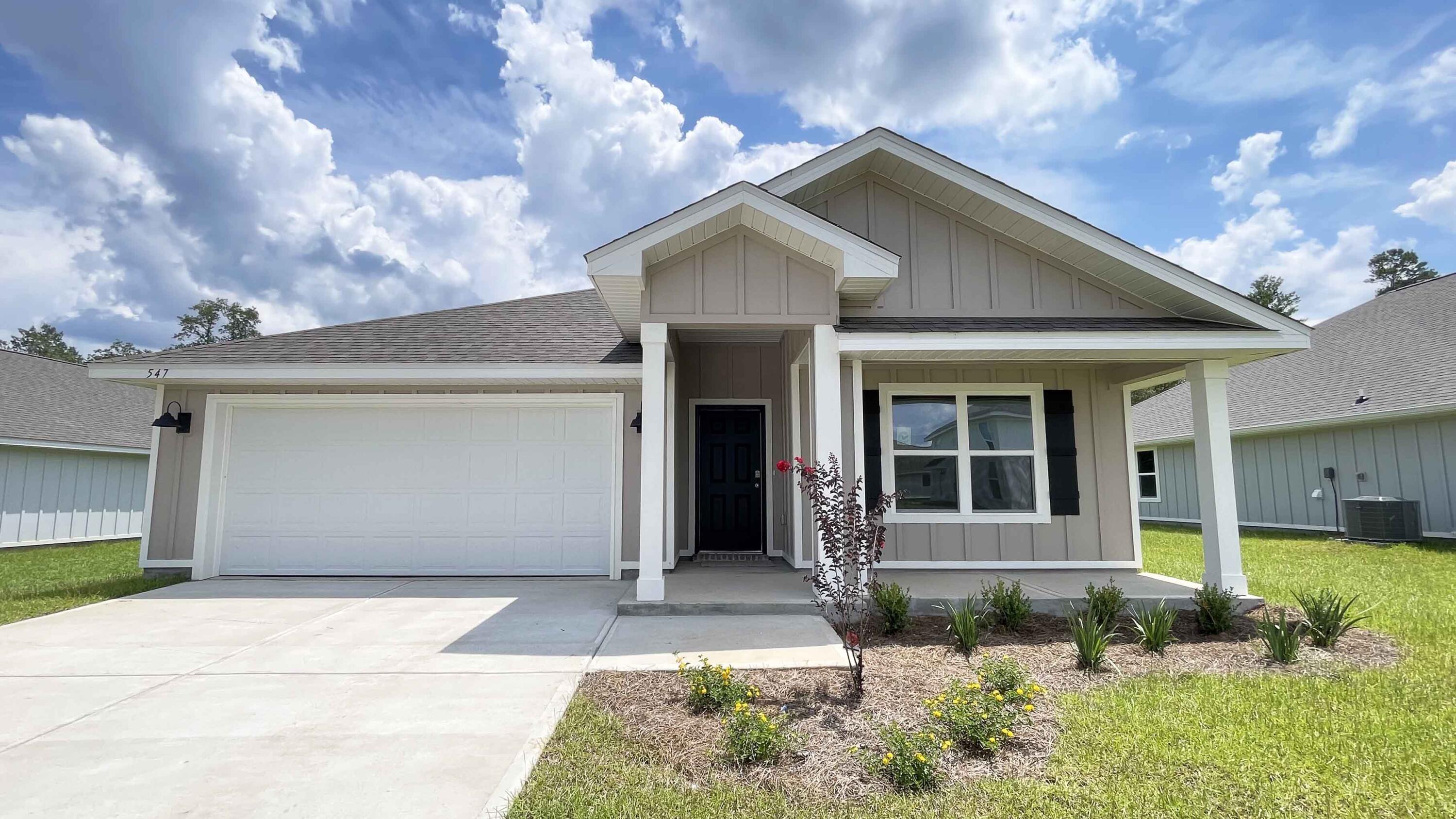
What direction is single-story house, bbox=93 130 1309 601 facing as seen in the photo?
toward the camera

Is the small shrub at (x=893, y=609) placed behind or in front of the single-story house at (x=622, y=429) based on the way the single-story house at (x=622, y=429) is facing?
in front

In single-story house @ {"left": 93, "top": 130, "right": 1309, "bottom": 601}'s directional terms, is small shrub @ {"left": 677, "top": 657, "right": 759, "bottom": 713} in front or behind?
in front

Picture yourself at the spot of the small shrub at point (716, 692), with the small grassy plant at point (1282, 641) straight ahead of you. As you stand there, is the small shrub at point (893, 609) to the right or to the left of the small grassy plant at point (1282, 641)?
left

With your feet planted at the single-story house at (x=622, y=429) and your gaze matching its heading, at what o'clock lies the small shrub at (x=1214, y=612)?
The small shrub is roughly at 10 o'clock from the single-story house.

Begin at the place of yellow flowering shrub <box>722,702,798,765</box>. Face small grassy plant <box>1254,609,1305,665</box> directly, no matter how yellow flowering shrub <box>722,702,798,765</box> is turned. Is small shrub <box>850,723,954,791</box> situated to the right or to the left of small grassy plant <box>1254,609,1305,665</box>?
right

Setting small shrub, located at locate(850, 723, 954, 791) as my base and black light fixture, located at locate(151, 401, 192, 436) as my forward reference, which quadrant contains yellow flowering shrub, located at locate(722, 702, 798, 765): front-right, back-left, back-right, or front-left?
front-left

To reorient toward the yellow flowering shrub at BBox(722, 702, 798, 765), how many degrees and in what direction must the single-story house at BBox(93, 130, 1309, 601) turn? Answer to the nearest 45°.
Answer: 0° — it already faces it

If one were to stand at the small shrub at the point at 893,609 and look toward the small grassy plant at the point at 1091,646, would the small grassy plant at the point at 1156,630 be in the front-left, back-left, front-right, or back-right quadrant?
front-left

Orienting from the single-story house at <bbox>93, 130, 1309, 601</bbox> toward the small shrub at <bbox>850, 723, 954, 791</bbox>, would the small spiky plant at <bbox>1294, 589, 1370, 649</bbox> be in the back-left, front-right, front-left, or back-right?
front-left

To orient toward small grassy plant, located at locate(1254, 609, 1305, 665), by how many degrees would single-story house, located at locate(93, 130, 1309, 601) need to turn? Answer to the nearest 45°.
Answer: approximately 45° to its left

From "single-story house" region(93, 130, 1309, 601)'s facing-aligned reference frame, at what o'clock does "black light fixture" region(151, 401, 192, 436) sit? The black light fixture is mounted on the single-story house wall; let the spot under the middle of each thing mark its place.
The black light fixture is roughly at 3 o'clock from the single-story house.

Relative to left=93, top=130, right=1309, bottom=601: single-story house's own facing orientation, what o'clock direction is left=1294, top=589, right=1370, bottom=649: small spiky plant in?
The small spiky plant is roughly at 10 o'clock from the single-story house.

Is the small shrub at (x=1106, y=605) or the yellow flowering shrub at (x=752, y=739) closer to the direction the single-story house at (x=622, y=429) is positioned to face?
the yellow flowering shrub

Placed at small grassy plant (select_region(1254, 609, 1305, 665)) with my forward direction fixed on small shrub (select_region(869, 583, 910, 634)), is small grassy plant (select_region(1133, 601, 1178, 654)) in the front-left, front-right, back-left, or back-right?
front-right
